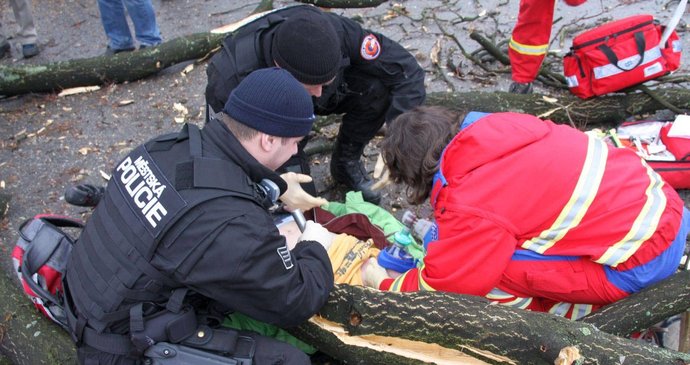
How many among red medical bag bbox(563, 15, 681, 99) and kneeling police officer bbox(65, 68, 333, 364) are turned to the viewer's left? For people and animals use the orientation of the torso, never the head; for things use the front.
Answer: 0

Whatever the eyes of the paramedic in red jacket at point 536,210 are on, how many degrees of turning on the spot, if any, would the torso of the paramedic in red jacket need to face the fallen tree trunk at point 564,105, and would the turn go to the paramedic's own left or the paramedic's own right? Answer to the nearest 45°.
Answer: approximately 90° to the paramedic's own right

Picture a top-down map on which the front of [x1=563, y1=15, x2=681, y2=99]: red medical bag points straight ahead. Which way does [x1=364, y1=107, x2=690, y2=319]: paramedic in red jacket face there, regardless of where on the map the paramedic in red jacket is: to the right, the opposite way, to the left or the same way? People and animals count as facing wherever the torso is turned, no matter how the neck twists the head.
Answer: to the right

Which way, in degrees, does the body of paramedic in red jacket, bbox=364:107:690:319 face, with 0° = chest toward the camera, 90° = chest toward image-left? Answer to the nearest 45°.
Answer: approximately 90°

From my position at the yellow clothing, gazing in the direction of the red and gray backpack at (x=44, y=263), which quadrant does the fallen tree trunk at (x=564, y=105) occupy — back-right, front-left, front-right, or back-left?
back-right

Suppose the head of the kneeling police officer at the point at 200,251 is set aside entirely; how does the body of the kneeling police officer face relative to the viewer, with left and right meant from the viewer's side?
facing away from the viewer and to the right of the viewer

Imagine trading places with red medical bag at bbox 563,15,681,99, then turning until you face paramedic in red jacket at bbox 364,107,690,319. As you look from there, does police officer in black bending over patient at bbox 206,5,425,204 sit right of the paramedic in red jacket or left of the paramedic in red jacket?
right

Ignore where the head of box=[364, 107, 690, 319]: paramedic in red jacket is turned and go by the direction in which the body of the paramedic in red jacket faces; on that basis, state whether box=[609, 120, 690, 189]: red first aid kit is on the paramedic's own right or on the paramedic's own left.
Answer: on the paramedic's own right

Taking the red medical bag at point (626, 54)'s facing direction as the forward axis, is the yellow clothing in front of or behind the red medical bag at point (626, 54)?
in front

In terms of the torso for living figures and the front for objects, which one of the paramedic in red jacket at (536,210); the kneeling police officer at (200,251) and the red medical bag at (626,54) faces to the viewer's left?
the paramedic in red jacket

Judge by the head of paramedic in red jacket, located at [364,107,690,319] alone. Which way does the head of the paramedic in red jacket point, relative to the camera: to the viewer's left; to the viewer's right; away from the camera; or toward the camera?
to the viewer's left

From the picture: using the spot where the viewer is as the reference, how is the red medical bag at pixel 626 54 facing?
facing the viewer

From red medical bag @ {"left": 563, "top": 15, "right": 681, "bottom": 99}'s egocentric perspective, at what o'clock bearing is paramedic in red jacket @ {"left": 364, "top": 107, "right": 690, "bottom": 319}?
The paramedic in red jacket is roughly at 12 o'clock from the red medical bag.

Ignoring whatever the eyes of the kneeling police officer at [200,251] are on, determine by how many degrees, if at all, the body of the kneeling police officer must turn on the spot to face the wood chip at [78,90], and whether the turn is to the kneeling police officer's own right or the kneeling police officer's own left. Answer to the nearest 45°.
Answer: approximately 45° to the kneeling police officer's own left

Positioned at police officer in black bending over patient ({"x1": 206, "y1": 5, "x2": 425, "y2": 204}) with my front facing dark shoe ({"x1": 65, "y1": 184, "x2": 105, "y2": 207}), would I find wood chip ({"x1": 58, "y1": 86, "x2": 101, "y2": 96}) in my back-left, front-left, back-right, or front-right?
front-right

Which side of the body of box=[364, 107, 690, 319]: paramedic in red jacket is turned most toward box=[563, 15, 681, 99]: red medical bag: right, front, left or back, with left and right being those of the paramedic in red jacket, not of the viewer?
right
